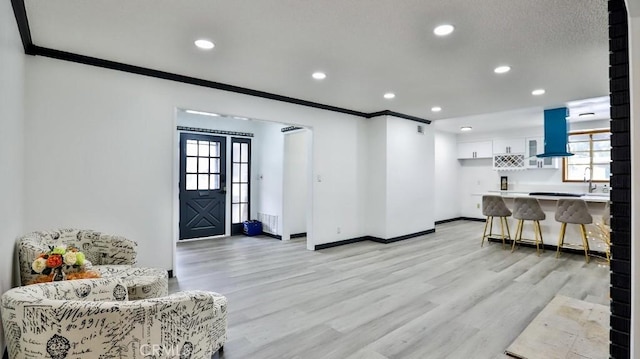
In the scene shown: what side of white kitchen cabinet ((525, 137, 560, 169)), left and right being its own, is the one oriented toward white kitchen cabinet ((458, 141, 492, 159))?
right

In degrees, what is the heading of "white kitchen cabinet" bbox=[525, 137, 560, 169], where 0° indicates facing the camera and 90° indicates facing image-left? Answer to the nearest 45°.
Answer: approximately 0°

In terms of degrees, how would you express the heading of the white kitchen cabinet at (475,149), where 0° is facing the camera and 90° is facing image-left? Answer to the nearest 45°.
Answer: approximately 0°
